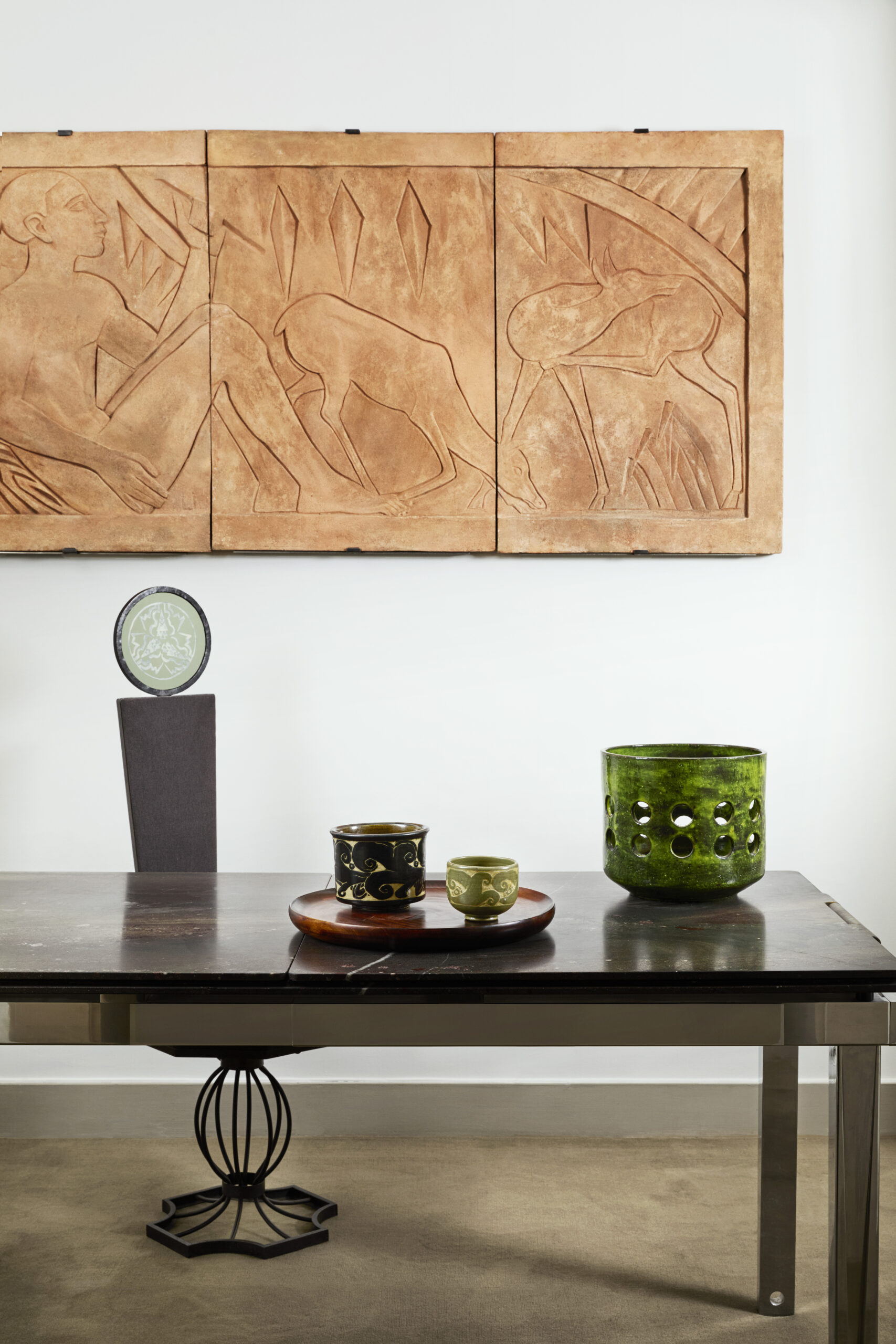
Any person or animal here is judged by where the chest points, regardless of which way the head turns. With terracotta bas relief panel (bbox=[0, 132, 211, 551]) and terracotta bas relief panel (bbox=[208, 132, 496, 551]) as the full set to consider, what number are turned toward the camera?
2

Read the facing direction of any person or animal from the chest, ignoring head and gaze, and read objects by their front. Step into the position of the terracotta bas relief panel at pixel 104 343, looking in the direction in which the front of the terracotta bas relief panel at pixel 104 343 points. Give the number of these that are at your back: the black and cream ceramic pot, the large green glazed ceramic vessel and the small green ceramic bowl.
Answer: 0

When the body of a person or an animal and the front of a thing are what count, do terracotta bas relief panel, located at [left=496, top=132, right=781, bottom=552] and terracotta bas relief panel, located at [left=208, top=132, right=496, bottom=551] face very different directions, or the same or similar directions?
same or similar directions

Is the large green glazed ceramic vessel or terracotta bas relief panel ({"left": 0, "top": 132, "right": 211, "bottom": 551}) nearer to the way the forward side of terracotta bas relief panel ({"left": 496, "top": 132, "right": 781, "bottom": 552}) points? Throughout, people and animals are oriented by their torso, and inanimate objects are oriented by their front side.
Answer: the large green glazed ceramic vessel

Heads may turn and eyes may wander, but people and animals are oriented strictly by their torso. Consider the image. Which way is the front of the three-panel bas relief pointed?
toward the camera

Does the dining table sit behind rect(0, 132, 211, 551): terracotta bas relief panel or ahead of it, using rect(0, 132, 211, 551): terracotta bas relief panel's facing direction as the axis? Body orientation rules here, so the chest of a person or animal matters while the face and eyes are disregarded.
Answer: ahead

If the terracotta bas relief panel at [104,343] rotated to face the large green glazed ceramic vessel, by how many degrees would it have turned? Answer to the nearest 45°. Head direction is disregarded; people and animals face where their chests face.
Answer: approximately 45° to its left

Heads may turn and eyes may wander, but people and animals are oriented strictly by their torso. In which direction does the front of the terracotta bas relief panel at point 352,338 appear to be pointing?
toward the camera

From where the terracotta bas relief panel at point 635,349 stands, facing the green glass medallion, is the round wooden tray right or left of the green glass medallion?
left

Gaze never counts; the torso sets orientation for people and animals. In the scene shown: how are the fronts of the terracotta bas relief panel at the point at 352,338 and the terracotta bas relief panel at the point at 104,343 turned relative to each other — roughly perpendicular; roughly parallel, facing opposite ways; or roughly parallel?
roughly parallel

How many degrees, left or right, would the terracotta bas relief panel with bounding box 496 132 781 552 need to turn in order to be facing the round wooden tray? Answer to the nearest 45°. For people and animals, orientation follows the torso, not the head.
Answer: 0° — it already faces it
